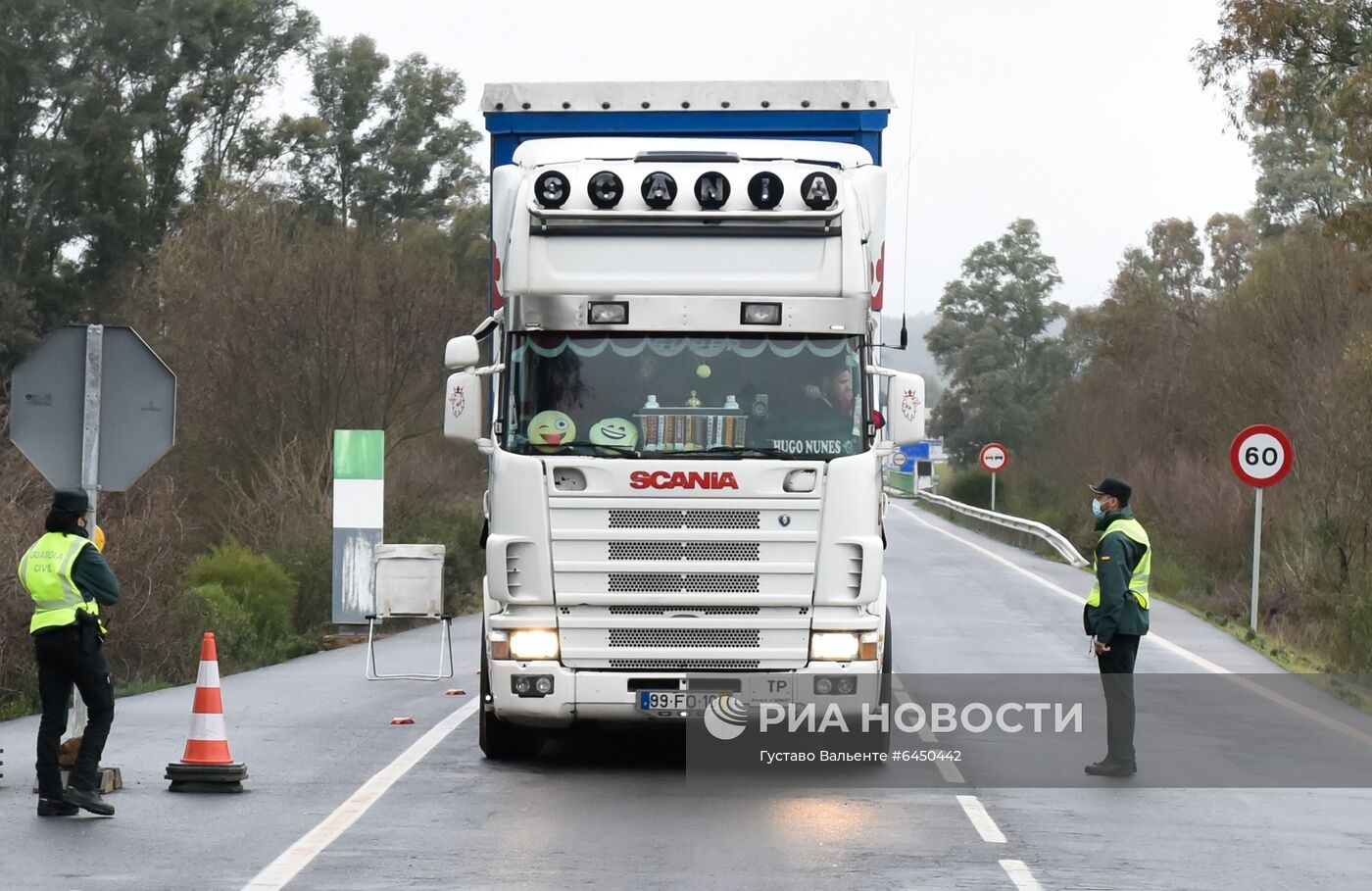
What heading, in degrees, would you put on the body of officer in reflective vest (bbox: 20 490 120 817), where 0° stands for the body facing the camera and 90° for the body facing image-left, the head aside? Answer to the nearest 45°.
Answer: approximately 225°

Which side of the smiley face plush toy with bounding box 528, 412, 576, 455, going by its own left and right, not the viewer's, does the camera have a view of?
front

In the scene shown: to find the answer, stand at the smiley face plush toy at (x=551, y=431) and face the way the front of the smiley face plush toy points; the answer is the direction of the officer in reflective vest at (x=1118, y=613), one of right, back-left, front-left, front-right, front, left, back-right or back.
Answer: left

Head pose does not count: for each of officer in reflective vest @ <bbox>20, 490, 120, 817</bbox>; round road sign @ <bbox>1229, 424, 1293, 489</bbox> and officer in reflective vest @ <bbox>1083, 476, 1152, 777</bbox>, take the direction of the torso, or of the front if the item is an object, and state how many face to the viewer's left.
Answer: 1

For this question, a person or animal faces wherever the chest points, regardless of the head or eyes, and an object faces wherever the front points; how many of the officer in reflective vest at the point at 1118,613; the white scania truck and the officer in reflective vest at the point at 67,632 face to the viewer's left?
1

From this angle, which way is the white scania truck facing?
toward the camera

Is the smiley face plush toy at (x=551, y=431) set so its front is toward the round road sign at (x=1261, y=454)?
no

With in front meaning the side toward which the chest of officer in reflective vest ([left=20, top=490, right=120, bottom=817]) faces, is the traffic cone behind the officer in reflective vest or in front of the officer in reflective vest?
in front

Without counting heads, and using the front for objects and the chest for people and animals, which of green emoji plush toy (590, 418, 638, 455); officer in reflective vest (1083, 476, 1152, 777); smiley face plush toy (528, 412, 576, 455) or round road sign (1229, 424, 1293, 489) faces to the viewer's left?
the officer in reflective vest

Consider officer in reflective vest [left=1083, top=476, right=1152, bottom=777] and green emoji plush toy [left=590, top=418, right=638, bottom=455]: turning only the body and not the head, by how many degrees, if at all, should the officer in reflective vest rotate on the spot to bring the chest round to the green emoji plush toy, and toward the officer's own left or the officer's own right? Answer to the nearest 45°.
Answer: approximately 45° to the officer's own left

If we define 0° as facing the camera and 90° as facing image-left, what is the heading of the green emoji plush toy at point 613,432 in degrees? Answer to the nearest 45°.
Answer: approximately 0°

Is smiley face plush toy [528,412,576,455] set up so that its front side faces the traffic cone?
no

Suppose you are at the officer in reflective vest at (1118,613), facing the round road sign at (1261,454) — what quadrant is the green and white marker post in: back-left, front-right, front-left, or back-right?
front-left

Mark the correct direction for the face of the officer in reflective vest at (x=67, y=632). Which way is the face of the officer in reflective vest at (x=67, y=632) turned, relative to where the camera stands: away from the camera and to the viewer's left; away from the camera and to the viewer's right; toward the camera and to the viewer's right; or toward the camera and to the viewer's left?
away from the camera and to the viewer's right

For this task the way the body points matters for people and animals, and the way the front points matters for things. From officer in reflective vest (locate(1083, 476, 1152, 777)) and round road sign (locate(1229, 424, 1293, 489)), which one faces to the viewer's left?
the officer in reflective vest

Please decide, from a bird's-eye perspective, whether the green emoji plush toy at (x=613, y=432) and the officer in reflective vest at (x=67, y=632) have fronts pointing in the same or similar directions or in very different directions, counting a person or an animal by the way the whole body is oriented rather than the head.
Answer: very different directions

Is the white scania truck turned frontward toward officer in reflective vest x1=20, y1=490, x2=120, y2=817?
no

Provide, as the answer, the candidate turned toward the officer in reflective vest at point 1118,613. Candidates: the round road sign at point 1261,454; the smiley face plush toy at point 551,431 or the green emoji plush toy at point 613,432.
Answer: the round road sign

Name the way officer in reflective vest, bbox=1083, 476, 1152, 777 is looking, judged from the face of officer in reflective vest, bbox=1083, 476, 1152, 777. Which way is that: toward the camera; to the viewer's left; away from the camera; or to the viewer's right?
to the viewer's left

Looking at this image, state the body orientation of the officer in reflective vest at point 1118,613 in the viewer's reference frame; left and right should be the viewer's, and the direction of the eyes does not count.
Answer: facing to the left of the viewer

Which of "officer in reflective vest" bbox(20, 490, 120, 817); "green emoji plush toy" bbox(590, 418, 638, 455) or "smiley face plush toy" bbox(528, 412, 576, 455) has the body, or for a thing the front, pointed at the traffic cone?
the officer in reflective vest

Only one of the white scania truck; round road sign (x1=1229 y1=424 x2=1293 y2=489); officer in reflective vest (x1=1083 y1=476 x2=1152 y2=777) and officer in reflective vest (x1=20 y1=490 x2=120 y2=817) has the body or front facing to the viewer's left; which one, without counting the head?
officer in reflective vest (x1=1083 y1=476 x2=1152 y2=777)
